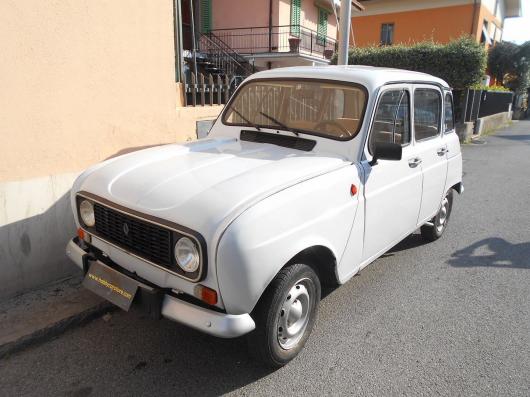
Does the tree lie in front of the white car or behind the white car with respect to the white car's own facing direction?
behind

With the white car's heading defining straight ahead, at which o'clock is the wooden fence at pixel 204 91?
The wooden fence is roughly at 4 o'clock from the white car.

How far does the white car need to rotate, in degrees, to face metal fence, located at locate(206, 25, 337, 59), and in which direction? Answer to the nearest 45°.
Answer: approximately 135° to its right

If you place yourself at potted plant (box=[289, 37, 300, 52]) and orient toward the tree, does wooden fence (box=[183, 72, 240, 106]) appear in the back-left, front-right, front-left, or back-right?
back-right

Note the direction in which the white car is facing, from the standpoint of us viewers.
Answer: facing the viewer and to the left of the viewer

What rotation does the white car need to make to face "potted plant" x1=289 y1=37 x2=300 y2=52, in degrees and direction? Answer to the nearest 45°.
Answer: approximately 135° to its right
